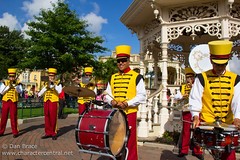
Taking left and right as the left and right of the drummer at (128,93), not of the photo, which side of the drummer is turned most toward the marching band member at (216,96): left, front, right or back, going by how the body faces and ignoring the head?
left

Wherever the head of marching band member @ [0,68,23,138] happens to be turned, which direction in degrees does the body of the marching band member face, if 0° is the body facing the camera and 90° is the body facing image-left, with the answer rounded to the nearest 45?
approximately 0°

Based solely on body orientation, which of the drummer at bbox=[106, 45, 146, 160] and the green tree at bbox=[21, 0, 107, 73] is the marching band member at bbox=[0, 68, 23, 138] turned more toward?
the drummer

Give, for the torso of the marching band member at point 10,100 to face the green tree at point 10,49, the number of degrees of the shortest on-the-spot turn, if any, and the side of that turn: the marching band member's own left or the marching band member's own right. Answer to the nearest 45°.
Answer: approximately 180°

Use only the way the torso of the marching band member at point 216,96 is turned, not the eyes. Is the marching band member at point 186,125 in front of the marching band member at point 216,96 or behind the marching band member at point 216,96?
behind

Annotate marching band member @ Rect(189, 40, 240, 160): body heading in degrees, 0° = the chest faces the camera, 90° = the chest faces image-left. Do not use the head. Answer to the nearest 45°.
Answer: approximately 0°

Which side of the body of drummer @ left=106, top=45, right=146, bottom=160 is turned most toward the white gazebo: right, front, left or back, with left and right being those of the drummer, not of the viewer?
back
